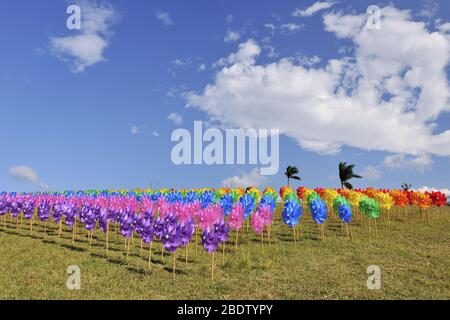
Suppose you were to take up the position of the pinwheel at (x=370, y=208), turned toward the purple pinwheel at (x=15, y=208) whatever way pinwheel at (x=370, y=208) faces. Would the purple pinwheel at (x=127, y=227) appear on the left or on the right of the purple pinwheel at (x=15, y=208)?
left

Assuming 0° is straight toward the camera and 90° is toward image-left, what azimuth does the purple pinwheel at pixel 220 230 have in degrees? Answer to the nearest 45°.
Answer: approximately 45°

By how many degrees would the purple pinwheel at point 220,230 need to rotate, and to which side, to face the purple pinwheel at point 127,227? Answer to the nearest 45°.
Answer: approximately 90° to its right

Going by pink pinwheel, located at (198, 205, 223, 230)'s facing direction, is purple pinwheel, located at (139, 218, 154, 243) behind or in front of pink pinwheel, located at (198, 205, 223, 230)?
in front

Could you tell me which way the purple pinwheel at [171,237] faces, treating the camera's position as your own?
facing the viewer and to the left of the viewer

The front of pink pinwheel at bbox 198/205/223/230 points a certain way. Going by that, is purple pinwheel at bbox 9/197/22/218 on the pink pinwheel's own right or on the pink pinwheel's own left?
on the pink pinwheel's own right

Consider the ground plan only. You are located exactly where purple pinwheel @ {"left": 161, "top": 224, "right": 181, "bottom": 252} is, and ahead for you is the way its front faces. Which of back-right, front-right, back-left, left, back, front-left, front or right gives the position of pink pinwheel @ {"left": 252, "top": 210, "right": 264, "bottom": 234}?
back

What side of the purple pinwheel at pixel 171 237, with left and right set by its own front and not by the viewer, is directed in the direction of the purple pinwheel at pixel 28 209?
right

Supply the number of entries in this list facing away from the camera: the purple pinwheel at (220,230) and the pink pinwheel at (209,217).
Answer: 0
